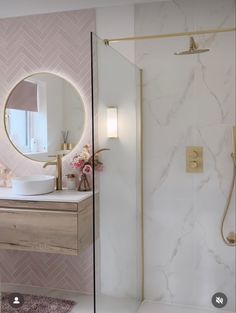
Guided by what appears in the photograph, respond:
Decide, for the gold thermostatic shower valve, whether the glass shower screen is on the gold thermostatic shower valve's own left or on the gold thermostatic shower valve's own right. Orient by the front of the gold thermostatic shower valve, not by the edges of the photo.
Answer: on the gold thermostatic shower valve's own right

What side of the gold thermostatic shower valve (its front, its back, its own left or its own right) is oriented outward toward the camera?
front

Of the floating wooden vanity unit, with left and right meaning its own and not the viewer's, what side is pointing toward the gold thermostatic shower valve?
left

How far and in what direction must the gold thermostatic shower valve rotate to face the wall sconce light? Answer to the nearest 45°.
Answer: approximately 45° to its right

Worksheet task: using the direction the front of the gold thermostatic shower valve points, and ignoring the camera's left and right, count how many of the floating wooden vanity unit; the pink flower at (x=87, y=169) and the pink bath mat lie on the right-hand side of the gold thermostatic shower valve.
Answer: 3

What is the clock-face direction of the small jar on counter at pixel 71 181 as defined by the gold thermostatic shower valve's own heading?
The small jar on counter is roughly at 3 o'clock from the gold thermostatic shower valve.

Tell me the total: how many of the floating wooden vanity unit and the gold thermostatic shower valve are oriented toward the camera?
2

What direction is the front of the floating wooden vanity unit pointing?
toward the camera

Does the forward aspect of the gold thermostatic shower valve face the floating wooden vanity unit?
no

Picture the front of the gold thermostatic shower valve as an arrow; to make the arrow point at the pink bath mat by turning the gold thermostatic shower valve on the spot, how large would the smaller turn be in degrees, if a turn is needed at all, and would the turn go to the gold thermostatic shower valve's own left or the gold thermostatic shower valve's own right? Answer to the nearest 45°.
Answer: approximately 90° to the gold thermostatic shower valve's own right

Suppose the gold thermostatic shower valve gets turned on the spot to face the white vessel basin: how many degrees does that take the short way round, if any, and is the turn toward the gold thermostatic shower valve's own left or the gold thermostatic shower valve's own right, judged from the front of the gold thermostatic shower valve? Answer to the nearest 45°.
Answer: approximately 90° to the gold thermostatic shower valve's own right
